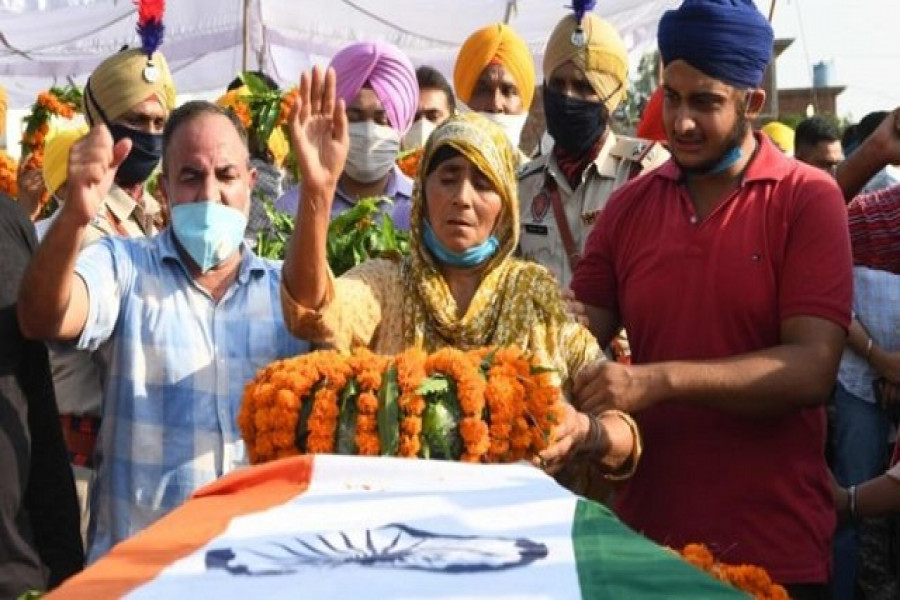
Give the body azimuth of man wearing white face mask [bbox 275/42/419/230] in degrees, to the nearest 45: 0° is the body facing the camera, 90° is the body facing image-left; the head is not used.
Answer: approximately 0°

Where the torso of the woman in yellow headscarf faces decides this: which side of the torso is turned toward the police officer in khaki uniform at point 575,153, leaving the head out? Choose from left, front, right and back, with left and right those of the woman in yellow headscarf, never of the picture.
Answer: back

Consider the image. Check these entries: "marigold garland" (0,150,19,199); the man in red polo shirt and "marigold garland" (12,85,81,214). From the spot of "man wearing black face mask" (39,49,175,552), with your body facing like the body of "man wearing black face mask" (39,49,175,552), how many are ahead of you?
1

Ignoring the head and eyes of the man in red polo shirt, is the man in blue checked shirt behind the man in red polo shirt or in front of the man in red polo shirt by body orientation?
in front

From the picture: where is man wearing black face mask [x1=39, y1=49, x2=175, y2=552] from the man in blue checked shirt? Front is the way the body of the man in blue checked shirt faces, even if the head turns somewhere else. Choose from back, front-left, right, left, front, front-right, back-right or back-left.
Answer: back

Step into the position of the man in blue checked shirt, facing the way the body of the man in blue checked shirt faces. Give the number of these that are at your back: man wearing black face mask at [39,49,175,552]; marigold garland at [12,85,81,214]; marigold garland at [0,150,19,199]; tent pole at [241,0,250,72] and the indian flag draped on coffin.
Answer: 4

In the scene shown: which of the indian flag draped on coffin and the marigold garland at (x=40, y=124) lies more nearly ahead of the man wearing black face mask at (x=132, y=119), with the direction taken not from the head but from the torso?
the indian flag draped on coffin

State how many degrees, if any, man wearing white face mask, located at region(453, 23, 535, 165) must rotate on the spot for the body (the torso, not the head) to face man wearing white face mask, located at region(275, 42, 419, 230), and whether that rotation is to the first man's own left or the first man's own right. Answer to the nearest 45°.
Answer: approximately 45° to the first man's own right
